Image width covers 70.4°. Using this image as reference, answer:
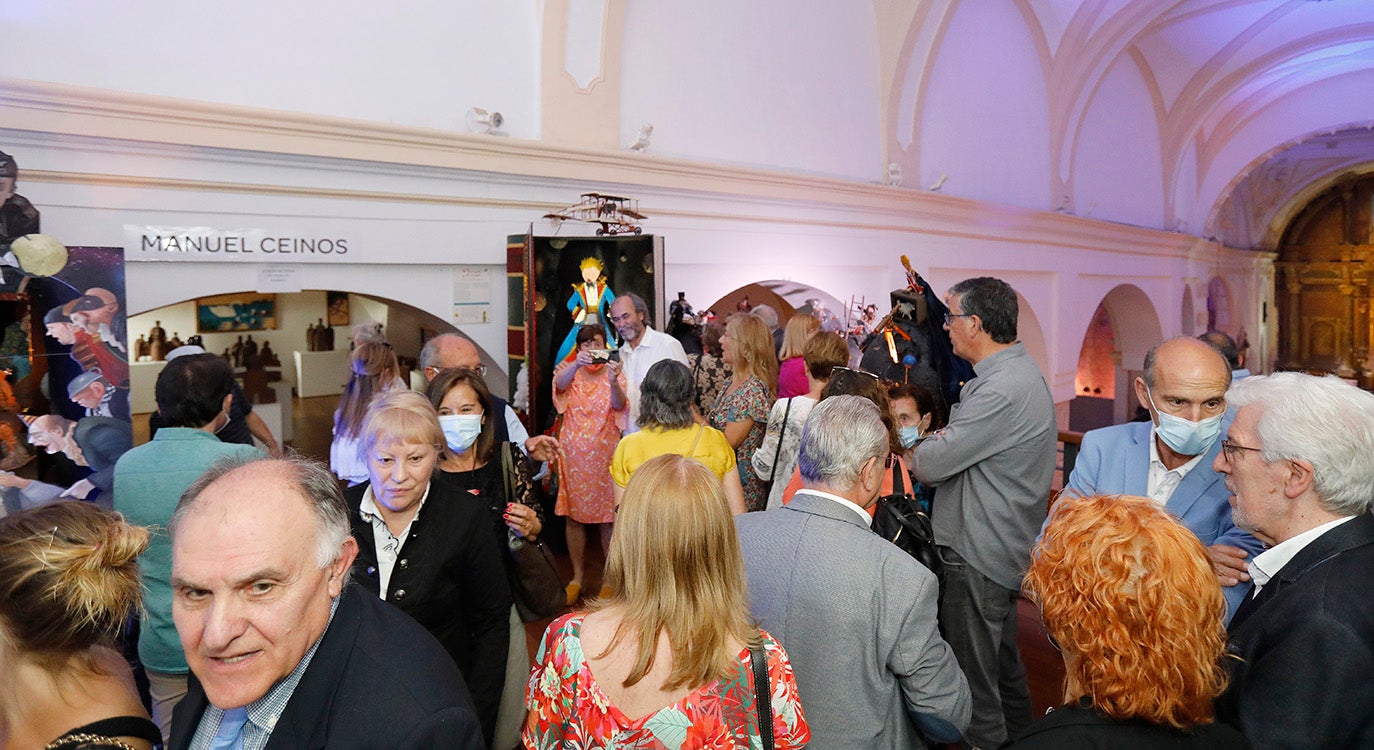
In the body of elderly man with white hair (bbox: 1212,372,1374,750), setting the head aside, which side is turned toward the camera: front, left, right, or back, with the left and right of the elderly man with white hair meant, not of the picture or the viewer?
left

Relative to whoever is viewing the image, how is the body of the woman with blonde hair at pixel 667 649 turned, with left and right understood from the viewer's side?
facing away from the viewer

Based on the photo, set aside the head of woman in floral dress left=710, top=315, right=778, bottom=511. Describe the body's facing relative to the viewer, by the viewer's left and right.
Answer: facing to the left of the viewer

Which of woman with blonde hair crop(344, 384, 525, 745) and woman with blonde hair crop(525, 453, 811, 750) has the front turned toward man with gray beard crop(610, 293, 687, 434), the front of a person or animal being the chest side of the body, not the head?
woman with blonde hair crop(525, 453, 811, 750)

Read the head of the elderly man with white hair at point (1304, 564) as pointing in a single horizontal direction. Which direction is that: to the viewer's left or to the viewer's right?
to the viewer's left

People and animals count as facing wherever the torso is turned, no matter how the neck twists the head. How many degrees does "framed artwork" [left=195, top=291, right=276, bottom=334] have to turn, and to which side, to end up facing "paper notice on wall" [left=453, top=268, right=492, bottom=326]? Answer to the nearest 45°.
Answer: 0° — it already faces it

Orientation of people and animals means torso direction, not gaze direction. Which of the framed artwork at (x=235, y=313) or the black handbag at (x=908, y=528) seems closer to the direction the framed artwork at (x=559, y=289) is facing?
the black handbag

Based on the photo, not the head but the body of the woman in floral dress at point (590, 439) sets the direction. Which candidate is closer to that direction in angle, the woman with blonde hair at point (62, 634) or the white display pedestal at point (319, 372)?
the woman with blonde hair

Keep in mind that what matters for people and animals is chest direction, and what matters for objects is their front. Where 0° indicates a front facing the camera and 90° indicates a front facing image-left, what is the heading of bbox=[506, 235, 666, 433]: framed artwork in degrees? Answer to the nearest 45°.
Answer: approximately 0°

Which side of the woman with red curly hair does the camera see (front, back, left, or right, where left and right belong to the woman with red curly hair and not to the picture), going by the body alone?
back
